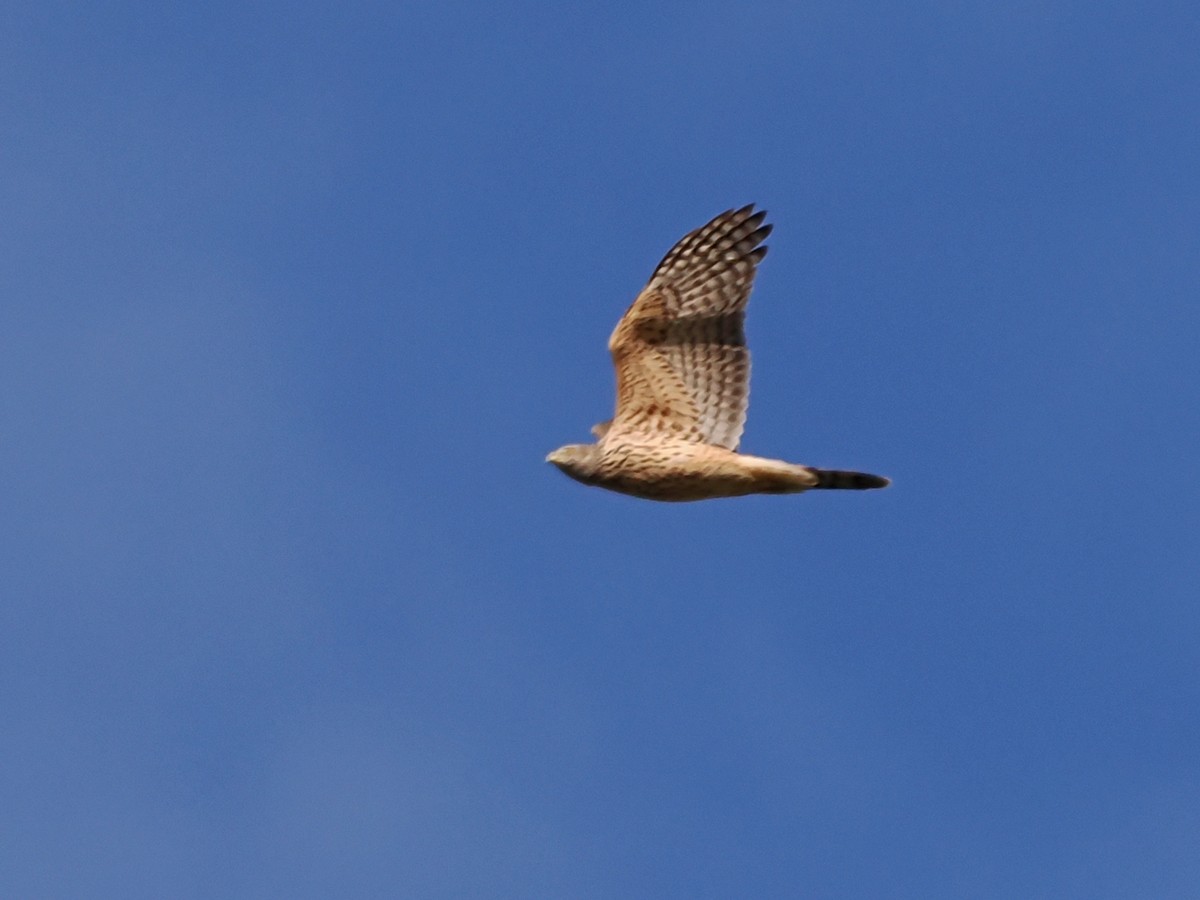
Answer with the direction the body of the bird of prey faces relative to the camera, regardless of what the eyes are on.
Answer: to the viewer's left
